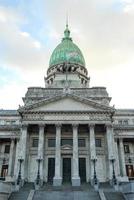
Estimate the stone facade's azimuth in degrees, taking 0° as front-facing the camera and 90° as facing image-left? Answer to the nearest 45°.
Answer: approximately 0°
